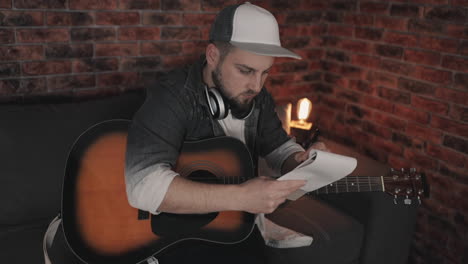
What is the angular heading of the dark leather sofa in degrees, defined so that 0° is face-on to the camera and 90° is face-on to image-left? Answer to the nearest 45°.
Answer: approximately 0°

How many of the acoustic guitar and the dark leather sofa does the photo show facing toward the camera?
2

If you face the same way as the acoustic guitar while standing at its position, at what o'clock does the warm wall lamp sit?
The warm wall lamp is roughly at 7 o'clock from the acoustic guitar.

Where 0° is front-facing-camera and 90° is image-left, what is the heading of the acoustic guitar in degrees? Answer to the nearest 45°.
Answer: approximately 0°
